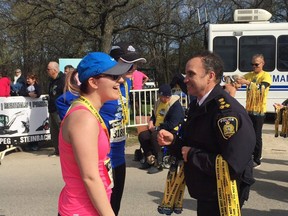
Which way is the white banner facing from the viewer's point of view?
toward the camera

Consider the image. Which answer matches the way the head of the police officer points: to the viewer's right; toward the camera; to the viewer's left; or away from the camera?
to the viewer's left

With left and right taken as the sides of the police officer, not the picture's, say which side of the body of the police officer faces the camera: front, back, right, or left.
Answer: left

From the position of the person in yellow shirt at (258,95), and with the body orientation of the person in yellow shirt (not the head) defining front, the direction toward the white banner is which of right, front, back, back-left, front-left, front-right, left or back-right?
front-right

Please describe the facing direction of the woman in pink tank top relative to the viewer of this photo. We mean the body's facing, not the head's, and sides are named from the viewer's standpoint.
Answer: facing to the right of the viewer

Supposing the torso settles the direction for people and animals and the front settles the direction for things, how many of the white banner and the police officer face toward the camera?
1

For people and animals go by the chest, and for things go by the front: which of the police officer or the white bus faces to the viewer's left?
the police officer

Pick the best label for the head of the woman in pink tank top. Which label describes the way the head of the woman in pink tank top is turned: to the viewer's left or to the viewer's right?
to the viewer's right

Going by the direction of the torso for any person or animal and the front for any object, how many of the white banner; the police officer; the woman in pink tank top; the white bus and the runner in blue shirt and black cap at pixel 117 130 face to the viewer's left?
1

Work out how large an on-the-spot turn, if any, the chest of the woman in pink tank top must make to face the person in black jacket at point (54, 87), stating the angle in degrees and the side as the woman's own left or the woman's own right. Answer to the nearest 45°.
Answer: approximately 90° to the woman's own left

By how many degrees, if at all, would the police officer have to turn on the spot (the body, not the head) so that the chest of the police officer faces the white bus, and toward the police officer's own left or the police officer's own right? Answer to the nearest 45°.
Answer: approximately 90° to the police officer's own right
